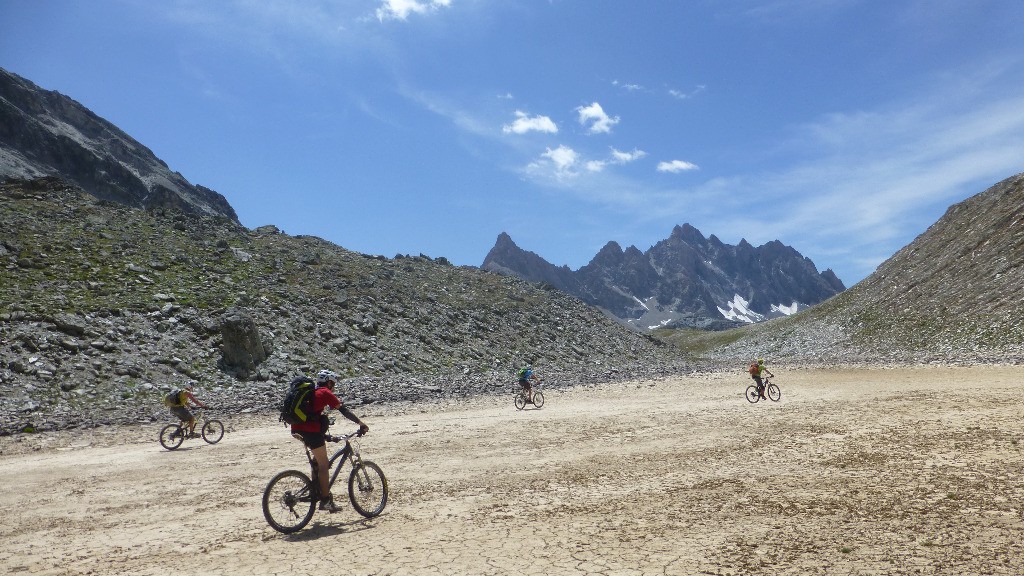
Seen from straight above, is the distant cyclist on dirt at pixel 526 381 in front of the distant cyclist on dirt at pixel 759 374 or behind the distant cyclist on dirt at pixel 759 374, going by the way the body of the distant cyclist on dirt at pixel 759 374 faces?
behind

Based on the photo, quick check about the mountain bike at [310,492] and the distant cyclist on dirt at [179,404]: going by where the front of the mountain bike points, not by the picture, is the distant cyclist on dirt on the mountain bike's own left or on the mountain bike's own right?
on the mountain bike's own left

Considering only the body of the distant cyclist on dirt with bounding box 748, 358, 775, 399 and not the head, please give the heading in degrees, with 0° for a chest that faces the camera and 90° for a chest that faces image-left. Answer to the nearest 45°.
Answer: approximately 225°

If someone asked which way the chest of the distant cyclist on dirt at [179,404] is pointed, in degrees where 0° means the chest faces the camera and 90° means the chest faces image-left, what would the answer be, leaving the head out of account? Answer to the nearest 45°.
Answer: approximately 270°

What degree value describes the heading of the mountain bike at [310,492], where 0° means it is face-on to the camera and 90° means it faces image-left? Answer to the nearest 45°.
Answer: approximately 225°

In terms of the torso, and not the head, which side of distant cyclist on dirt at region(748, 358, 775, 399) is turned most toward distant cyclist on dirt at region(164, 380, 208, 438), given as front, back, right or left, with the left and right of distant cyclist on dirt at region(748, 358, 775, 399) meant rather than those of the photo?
back

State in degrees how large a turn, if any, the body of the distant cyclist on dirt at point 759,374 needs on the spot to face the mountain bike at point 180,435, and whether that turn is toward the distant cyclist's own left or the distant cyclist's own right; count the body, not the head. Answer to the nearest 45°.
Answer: approximately 180°

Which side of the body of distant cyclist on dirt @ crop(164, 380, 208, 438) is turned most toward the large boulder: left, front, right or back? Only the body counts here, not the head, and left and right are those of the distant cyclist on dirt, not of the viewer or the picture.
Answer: left

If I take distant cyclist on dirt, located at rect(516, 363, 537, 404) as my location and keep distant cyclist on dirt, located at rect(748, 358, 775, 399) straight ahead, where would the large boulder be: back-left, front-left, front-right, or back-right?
back-left

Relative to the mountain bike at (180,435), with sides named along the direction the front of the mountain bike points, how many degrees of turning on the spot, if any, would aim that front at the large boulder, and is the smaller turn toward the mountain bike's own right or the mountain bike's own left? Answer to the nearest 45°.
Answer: approximately 90° to the mountain bike's own left

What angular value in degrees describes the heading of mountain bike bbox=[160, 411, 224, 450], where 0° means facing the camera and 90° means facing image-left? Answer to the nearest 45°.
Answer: approximately 270°

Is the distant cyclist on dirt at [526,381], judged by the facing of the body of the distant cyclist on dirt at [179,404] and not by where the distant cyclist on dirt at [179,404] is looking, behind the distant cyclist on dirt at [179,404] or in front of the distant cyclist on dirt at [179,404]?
in front

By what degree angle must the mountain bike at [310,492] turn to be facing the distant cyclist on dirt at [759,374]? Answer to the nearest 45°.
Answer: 0° — it already faces them

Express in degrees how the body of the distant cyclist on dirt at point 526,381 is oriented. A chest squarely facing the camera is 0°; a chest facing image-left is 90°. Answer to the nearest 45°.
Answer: approximately 225°
